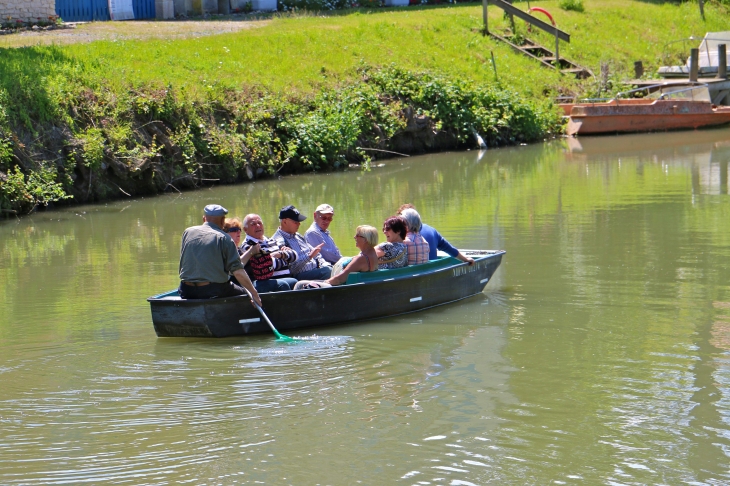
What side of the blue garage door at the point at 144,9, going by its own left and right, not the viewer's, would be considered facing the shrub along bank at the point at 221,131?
front

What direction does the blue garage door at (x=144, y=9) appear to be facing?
toward the camera

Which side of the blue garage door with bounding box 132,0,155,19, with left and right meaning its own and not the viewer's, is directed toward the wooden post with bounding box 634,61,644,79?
left

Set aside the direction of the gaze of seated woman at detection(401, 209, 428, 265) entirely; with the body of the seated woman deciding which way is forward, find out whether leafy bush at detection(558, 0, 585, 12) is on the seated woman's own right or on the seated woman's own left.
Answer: on the seated woman's own right

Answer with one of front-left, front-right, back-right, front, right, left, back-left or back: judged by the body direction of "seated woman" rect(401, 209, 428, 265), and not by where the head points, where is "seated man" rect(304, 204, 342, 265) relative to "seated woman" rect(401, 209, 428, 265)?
front-left

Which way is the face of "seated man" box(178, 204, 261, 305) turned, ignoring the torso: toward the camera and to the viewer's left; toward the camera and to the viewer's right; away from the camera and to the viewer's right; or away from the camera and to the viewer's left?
away from the camera and to the viewer's right

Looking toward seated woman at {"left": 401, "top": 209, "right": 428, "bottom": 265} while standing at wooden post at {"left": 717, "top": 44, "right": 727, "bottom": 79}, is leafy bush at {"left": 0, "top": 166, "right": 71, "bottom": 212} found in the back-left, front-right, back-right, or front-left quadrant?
front-right

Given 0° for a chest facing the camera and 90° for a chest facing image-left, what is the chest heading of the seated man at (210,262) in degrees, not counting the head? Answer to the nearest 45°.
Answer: approximately 225°

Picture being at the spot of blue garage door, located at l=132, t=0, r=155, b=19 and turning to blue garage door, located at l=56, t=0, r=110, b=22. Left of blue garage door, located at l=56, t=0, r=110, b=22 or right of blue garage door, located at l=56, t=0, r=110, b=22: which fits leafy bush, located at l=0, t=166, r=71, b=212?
left

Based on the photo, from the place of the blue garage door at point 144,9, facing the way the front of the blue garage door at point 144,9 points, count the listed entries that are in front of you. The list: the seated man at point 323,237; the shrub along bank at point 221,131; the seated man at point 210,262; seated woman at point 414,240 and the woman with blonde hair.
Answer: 5

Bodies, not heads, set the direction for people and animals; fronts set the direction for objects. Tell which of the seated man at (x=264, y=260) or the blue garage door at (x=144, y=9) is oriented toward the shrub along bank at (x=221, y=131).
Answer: the blue garage door

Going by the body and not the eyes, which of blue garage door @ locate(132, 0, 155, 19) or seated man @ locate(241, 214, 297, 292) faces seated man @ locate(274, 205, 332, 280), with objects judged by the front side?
the blue garage door

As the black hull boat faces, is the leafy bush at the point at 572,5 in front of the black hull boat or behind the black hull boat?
in front

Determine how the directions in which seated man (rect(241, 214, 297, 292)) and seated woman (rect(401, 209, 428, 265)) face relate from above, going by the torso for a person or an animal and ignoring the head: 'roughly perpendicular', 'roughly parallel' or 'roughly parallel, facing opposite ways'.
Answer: roughly parallel, facing opposite ways

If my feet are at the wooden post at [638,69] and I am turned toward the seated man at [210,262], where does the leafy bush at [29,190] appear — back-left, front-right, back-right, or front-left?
front-right

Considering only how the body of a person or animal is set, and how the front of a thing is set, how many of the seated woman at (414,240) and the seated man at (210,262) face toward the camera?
0

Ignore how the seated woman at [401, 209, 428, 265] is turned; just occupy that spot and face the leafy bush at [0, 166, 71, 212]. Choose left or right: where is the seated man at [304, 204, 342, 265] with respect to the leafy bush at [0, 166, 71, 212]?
left

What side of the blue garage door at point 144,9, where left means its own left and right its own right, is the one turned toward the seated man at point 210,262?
front

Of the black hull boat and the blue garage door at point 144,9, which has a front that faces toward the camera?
the blue garage door
